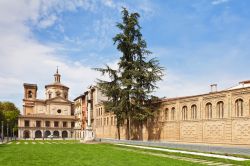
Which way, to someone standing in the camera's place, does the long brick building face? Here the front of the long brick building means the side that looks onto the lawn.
facing the viewer and to the left of the viewer
